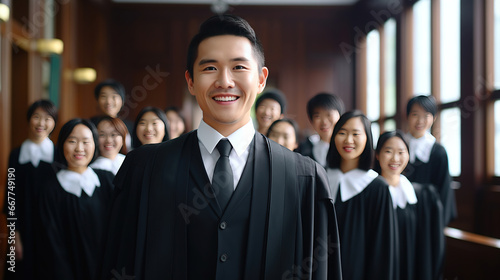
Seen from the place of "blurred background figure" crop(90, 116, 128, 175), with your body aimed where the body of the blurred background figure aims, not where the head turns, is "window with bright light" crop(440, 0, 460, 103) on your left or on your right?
on your left

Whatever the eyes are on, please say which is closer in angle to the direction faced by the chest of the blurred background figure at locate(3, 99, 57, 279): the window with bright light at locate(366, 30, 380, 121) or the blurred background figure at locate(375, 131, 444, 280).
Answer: the blurred background figure

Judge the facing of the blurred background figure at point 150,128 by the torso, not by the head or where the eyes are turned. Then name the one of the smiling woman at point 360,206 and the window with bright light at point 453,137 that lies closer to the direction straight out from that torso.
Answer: the smiling woman

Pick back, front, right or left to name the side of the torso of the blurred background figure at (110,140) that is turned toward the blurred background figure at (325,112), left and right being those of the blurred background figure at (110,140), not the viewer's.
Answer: left

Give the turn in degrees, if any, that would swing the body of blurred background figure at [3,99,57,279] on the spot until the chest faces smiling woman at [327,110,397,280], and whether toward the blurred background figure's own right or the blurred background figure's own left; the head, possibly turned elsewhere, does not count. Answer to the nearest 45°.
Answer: approximately 45° to the blurred background figure's own left

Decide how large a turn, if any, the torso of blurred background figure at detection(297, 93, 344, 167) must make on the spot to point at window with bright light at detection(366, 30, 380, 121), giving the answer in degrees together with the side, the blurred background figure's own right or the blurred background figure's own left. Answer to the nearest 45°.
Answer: approximately 180°

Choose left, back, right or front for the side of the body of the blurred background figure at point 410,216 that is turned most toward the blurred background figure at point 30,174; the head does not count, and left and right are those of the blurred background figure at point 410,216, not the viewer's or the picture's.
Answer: right

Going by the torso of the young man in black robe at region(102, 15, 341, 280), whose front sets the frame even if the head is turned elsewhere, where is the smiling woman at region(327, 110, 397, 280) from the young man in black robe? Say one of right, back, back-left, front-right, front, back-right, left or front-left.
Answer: back-left

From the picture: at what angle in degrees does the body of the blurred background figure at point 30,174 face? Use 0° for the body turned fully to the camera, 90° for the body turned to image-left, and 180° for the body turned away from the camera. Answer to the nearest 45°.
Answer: approximately 0°

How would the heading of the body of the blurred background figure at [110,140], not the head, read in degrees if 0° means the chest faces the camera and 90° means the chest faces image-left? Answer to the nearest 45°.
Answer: approximately 0°
